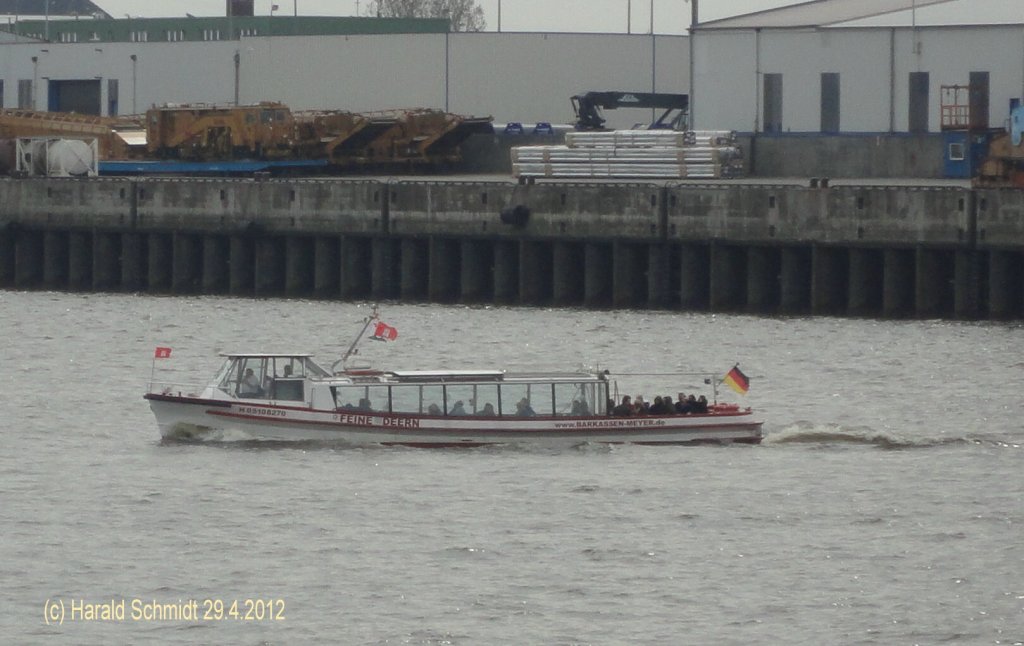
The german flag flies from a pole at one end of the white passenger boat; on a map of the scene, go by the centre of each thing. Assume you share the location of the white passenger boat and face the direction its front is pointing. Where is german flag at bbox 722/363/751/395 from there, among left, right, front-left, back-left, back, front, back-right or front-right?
back

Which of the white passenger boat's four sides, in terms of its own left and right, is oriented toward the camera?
left
